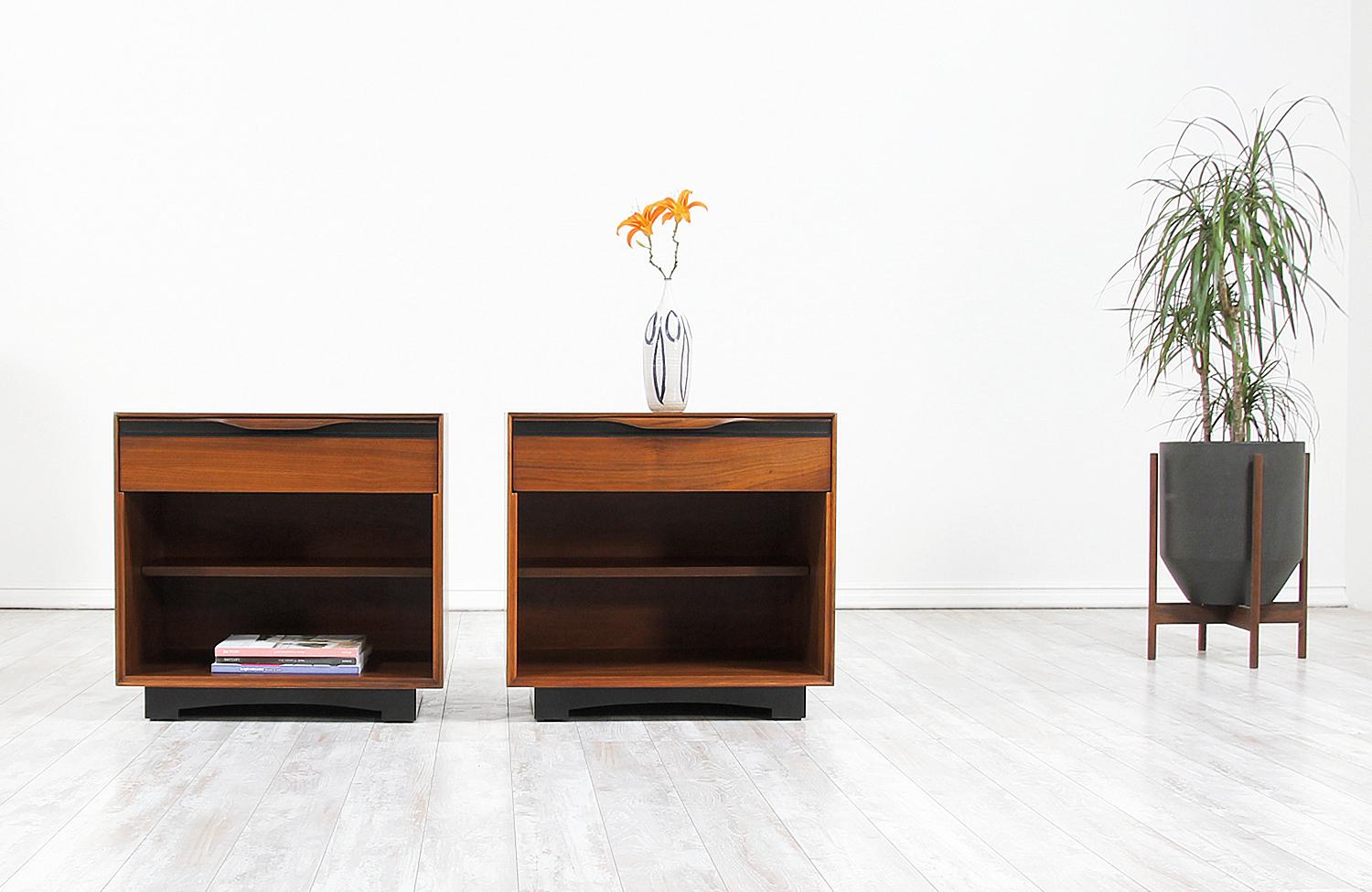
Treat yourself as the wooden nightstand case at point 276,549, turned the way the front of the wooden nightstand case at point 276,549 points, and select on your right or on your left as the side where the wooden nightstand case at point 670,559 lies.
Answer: on your left

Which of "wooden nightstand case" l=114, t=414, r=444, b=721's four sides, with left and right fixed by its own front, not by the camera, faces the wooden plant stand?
left

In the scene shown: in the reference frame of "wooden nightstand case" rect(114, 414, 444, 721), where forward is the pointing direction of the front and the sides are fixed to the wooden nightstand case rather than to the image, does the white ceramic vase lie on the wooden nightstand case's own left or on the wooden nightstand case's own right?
on the wooden nightstand case's own left

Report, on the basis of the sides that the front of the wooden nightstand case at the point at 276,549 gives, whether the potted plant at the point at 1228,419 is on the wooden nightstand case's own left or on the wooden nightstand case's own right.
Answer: on the wooden nightstand case's own left

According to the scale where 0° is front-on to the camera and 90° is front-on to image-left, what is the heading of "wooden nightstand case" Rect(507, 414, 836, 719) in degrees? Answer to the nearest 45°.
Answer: approximately 0°

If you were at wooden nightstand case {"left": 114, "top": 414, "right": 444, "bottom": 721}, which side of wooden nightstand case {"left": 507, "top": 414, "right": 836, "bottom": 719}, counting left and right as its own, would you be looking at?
right

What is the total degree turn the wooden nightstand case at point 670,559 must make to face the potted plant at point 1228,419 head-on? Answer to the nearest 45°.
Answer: approximately 90° to its left

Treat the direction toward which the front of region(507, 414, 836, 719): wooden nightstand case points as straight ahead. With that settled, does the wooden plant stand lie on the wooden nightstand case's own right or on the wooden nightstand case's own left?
on the wooden nightstand case's own left

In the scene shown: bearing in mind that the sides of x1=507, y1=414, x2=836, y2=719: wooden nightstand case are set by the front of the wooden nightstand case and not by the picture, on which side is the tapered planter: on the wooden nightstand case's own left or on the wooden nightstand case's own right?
on the wooden nightstand case's own left

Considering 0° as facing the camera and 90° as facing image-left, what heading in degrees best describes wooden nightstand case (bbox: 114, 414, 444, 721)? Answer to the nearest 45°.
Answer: approximately 0°

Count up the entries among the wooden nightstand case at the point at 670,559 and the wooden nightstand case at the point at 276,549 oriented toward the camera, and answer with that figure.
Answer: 2
